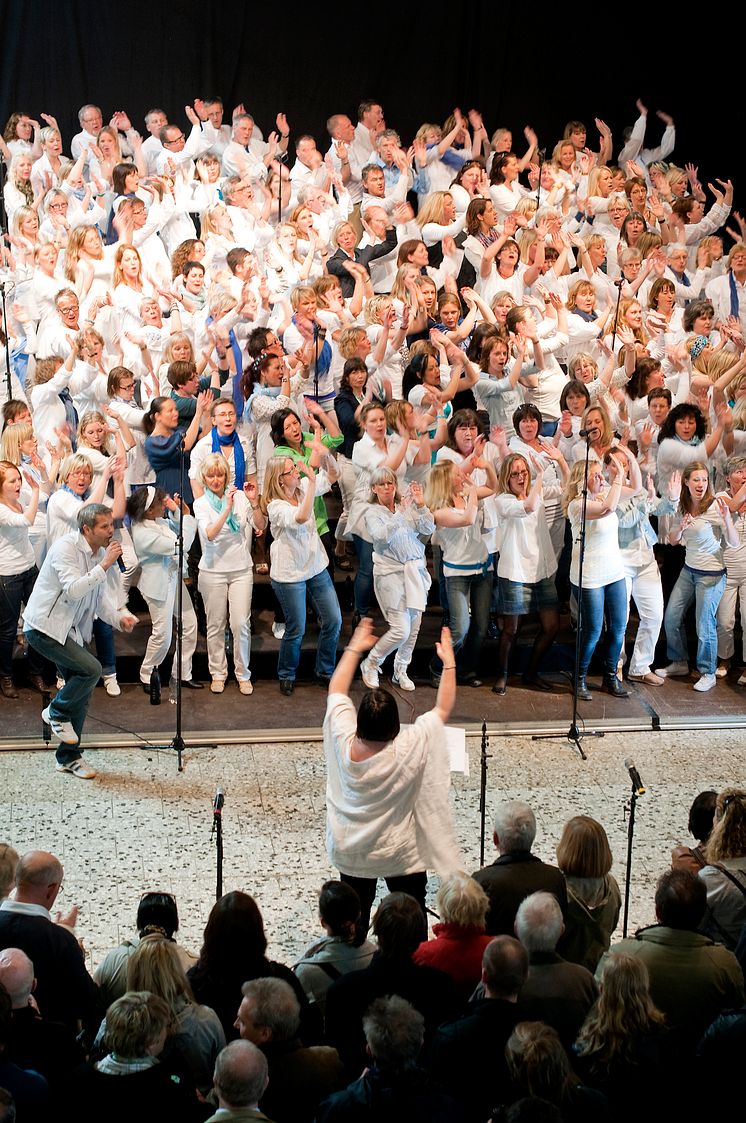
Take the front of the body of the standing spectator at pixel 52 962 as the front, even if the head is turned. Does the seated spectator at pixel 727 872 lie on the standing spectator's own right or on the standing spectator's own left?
on the standing spectator's own right

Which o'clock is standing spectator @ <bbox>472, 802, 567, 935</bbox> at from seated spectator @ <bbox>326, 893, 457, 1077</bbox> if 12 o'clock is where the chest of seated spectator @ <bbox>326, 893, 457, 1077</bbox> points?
standing spectator @ <bbox>472, 802, 567, 935</bbox> is roughly at 1 o'clock from seated spectator @ <bbox>326, 893, 457, 1077</bbox>.

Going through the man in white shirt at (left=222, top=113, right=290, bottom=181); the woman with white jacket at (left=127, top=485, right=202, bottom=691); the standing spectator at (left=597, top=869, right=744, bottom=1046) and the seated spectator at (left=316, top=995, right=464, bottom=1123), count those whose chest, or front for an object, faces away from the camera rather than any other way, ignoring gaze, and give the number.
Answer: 2

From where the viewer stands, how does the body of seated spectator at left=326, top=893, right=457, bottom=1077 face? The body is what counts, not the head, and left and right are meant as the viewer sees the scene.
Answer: facing away from the viewer

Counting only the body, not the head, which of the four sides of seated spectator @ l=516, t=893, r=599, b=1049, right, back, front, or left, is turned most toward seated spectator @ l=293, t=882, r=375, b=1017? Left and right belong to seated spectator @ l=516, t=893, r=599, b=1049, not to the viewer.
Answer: left

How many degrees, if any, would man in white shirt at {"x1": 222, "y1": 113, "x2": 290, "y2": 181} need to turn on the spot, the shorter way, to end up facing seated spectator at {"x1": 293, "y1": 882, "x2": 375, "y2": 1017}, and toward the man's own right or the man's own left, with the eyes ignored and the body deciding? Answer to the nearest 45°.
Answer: approximately 45° to the man's own right

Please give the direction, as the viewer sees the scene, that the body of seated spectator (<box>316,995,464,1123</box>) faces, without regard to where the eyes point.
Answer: away from the camera

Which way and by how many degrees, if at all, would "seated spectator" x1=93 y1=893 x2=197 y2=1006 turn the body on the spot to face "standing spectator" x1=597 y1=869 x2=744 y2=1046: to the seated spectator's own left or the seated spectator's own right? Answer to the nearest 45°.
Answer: approximately 90° to the seated spectator's own right

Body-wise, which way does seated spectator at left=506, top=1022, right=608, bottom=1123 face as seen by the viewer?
away from the camera

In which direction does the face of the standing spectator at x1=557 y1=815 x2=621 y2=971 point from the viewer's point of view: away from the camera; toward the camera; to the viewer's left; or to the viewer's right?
away from the camera

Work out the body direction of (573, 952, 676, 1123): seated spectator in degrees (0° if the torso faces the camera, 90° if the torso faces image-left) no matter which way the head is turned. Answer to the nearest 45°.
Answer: approximately 180°

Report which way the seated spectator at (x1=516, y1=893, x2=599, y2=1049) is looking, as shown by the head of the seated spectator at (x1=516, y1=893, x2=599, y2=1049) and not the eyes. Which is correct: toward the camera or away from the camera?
away from the camera

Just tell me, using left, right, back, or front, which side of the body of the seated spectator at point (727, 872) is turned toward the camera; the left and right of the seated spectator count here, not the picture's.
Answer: back

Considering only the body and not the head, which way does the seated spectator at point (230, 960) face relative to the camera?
away from the camera

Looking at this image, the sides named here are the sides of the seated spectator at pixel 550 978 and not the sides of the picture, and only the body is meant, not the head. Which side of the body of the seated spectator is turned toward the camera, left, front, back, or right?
back

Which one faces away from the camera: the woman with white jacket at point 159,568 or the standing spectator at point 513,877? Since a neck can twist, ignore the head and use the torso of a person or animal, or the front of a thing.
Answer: the standing spectator
